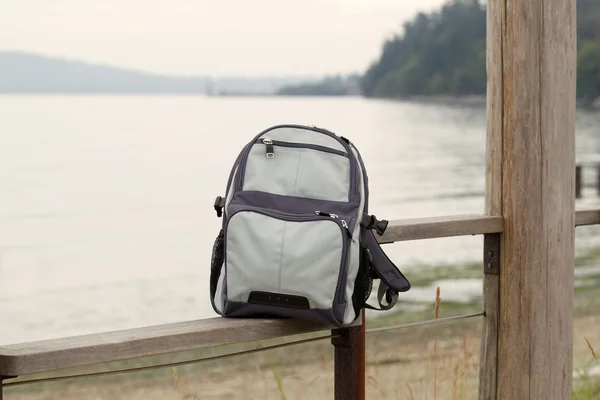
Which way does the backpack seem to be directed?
toward the camera

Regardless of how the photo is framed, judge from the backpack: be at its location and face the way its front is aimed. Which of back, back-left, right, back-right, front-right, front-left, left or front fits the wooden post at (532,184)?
back-left
